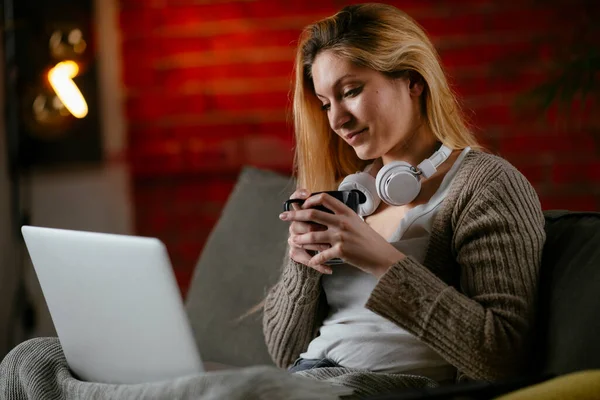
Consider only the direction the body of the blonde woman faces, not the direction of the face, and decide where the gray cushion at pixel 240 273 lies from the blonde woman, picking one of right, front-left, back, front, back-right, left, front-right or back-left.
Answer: right

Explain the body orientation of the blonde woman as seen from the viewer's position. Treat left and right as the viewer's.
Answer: facing the viewer and to the left of the viewer

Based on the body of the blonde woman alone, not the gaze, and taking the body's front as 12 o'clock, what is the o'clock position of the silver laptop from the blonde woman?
The silver laptop is roughly at 12 o'clock from the blonde woman.

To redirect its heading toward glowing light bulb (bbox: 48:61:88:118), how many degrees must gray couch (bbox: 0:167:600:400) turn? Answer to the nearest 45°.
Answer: approximately 135° to its right

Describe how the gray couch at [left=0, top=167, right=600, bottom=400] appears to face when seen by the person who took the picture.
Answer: facing the viewer

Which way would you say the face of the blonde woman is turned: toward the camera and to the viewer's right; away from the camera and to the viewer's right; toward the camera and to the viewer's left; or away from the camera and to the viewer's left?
toward the camera and to the viewer's left

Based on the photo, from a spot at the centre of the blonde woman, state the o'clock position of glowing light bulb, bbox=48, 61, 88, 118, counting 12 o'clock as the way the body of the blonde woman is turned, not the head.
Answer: The glowing light bulb is roughly at 3 o'clock from the blonde woman.
